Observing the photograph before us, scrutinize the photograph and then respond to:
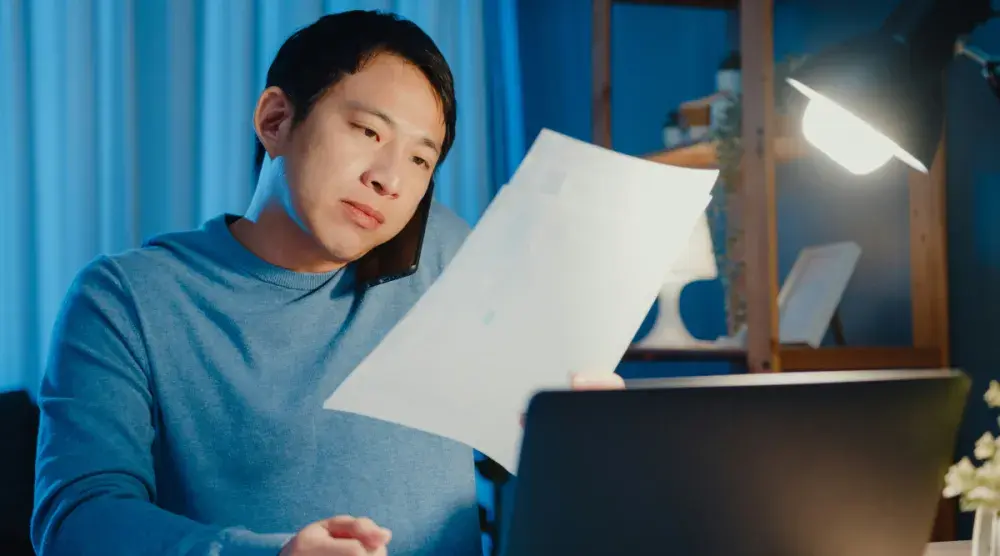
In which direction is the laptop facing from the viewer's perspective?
away from the camera

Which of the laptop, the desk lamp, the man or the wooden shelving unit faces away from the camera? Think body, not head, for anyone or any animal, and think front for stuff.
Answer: the laptop

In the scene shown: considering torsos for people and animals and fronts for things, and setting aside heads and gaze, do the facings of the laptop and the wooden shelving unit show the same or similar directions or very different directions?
very different directions

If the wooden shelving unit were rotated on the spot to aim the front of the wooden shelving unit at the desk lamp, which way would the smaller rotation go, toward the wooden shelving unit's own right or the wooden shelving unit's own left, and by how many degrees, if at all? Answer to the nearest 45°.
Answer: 0° — it already faces it

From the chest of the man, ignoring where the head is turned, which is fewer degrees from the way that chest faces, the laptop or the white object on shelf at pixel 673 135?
the laptop

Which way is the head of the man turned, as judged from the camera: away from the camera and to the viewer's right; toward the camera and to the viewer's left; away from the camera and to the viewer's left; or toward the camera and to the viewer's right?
toward the camera and to the viewer's right

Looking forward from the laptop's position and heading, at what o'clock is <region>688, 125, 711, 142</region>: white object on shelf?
The white object on shelf is roughly at 12 o'clock from the laptop.

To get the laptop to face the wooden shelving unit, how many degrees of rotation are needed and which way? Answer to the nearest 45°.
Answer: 0° — it already faces it

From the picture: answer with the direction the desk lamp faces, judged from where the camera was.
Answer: facing to the left of the viewer

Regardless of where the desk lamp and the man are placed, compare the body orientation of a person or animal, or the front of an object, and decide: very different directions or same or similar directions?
very different directions

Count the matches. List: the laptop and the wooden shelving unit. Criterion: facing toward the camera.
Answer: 1

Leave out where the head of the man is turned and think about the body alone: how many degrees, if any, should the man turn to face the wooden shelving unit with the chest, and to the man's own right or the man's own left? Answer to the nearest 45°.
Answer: approximately 90° to the man's own left
